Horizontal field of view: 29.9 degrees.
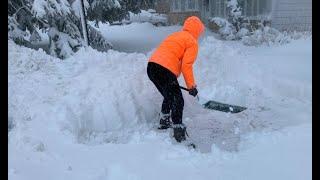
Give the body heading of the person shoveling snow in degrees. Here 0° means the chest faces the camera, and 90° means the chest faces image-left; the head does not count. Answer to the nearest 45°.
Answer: approximately 225°

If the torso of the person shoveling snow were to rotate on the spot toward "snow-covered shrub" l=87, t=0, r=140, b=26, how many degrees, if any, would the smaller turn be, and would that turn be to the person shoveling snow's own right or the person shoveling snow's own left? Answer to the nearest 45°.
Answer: approximately 45° to the person shoveling snow's own left

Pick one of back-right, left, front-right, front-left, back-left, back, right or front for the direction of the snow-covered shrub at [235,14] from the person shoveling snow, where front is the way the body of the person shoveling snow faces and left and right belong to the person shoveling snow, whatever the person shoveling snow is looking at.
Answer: front-left

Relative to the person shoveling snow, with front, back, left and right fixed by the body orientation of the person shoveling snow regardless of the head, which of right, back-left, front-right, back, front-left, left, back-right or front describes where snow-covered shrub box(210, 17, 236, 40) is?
front-left

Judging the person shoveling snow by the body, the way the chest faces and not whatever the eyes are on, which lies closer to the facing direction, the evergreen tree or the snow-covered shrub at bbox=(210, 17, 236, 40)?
the snow-covered shrub

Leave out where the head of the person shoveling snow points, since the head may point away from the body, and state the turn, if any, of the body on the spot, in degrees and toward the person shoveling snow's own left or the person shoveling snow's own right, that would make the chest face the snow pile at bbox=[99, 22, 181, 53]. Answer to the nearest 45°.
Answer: approximately 45° to the person shoveling snow's own left

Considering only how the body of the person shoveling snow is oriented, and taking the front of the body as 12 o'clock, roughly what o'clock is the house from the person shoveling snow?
The house is roughly at 11 o'clock from the person shoveling snow.

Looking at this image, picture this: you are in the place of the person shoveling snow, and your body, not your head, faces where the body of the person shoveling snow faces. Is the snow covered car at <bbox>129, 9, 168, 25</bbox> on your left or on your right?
on your left
